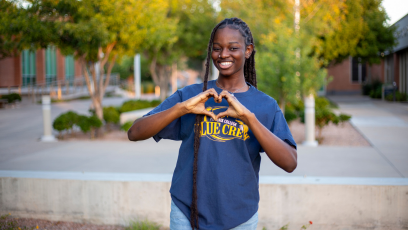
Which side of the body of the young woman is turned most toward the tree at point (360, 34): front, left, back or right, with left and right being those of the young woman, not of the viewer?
back

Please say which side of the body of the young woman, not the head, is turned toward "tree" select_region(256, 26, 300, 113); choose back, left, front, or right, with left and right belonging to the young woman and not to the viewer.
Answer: back

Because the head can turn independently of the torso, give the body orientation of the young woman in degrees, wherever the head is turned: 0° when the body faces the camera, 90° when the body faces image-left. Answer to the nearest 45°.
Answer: approximately 0°

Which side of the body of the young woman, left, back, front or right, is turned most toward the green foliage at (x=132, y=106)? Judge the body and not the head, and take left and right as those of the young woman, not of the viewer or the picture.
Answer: back

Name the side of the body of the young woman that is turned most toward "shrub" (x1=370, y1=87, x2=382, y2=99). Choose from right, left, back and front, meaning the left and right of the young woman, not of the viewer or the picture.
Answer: back

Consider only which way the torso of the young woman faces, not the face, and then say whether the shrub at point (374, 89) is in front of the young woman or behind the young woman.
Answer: behind

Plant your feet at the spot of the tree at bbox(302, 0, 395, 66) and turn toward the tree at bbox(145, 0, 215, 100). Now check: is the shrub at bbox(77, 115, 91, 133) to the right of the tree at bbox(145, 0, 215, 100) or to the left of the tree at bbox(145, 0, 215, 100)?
left

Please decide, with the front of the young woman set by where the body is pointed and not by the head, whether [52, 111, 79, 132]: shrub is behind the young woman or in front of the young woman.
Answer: behind
